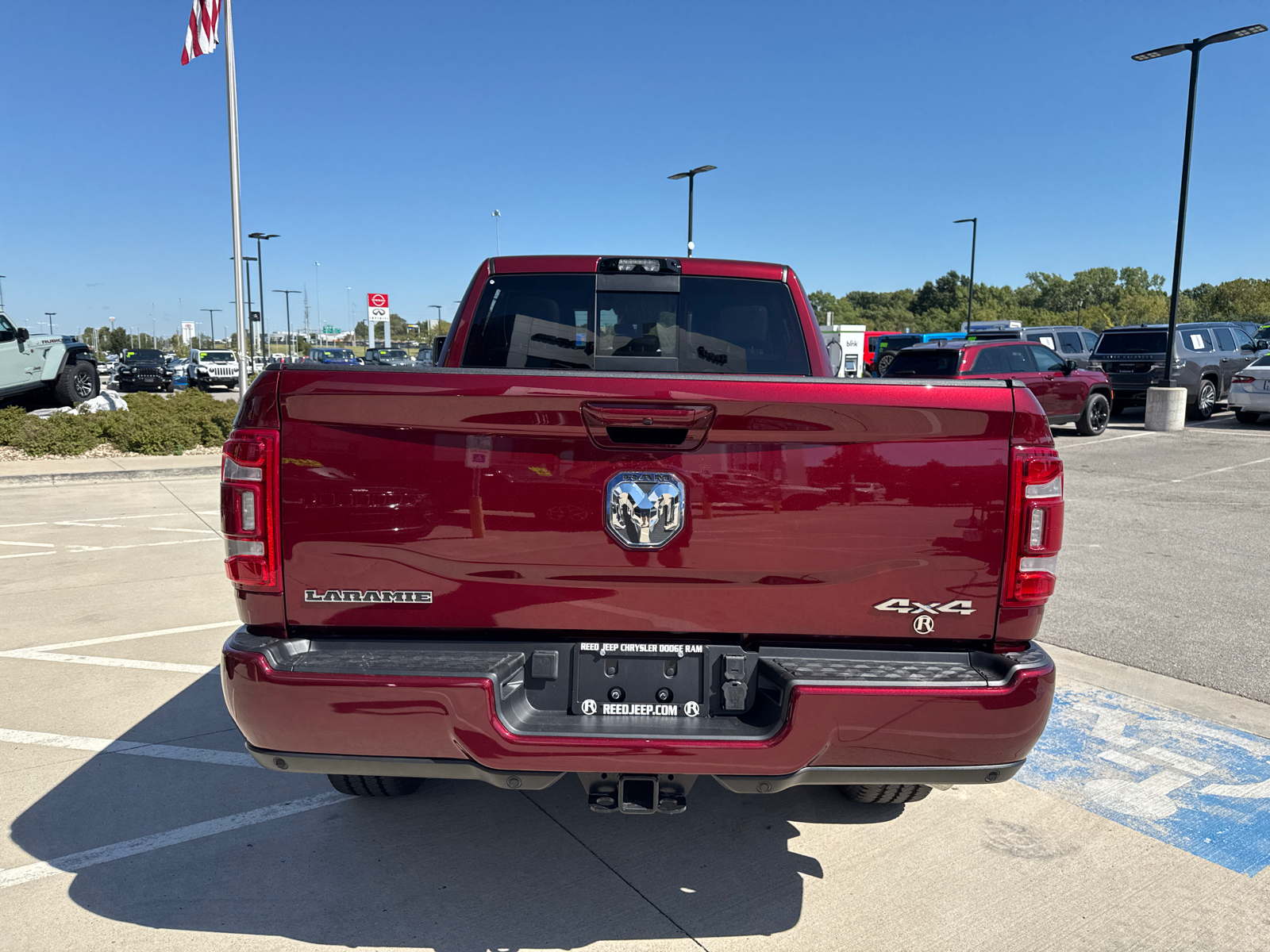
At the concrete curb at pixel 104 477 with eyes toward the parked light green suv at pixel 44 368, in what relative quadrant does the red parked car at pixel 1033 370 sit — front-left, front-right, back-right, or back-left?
back-right

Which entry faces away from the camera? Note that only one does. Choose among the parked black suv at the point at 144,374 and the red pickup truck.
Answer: the red pickup truck

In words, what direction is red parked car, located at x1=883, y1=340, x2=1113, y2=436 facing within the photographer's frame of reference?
facing away from the viewer and to the right of the viewer

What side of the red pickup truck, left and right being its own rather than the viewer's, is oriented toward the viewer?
back

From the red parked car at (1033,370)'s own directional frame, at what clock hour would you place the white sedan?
The white sedan is roughly at 12 o'clock from the red parked car.

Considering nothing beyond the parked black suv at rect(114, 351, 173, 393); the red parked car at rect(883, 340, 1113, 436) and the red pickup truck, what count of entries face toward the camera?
1

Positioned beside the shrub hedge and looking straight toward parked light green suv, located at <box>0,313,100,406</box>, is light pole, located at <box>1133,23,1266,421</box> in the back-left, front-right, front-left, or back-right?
back-right

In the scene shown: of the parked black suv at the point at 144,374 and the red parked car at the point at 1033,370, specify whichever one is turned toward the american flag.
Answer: the parked black suv

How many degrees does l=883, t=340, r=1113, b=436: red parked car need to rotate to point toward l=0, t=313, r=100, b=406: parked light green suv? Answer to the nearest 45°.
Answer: approximately 135° to its left

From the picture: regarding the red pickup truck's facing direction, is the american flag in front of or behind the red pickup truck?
in front

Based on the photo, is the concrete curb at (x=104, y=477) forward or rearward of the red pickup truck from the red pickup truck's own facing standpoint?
forward

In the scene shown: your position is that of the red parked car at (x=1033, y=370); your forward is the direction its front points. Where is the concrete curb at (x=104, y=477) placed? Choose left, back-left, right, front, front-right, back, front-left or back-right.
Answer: back

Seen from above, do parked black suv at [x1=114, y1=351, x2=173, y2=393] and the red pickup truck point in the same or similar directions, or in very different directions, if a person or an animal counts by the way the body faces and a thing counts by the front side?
very different directions

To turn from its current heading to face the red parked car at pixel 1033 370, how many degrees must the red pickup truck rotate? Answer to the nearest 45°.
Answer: approximately 45° to its right

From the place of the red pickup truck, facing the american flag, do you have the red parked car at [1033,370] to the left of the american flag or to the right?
right

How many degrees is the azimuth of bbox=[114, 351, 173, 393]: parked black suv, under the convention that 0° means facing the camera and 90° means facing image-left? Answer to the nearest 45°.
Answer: approximately 0°
